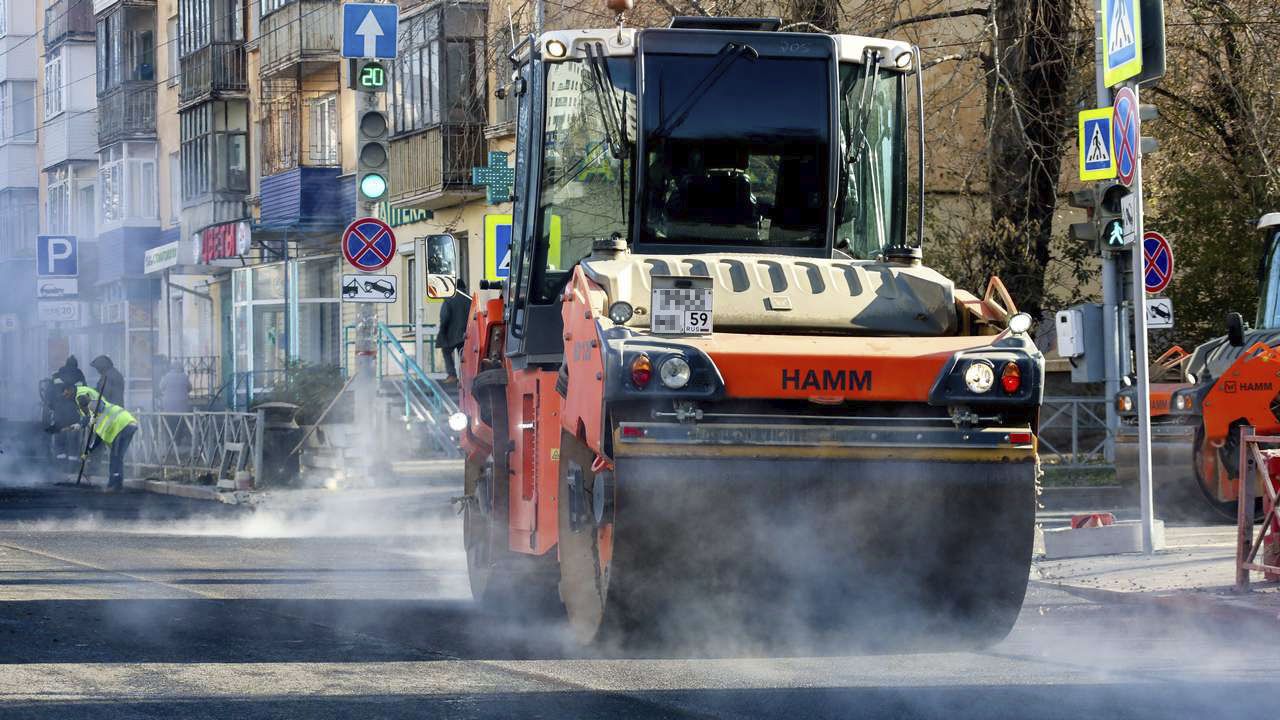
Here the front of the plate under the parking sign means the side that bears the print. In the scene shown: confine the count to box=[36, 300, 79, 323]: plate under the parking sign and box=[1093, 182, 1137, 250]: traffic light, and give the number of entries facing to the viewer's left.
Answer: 0

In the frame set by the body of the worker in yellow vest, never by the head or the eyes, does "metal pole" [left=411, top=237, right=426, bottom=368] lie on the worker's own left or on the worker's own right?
on the worker's own right

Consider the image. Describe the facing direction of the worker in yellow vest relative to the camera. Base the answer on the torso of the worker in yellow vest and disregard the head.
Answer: to the viewer's left

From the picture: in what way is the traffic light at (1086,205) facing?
to the viewer's left

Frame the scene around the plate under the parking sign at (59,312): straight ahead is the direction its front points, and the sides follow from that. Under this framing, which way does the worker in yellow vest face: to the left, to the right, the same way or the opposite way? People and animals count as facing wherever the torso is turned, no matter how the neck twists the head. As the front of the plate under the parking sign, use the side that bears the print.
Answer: to the right

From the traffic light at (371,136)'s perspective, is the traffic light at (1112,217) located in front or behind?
in front

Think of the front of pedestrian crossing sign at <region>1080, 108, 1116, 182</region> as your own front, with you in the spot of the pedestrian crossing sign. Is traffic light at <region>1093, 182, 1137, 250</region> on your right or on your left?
on your left

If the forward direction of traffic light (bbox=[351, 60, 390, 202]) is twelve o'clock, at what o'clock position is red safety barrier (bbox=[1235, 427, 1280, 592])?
The red safety barrier is roughly at 11 o'clock from the traffic light.

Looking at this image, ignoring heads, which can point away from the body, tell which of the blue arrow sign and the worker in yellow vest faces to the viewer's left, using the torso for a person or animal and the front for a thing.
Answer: the worker in yellow vest

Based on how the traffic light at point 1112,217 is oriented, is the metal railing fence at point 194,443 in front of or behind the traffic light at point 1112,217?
behind

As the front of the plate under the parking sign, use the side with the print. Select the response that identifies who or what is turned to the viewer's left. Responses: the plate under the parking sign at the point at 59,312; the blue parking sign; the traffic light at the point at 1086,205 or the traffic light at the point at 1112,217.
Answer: the traffic light at the point at 1086,205
